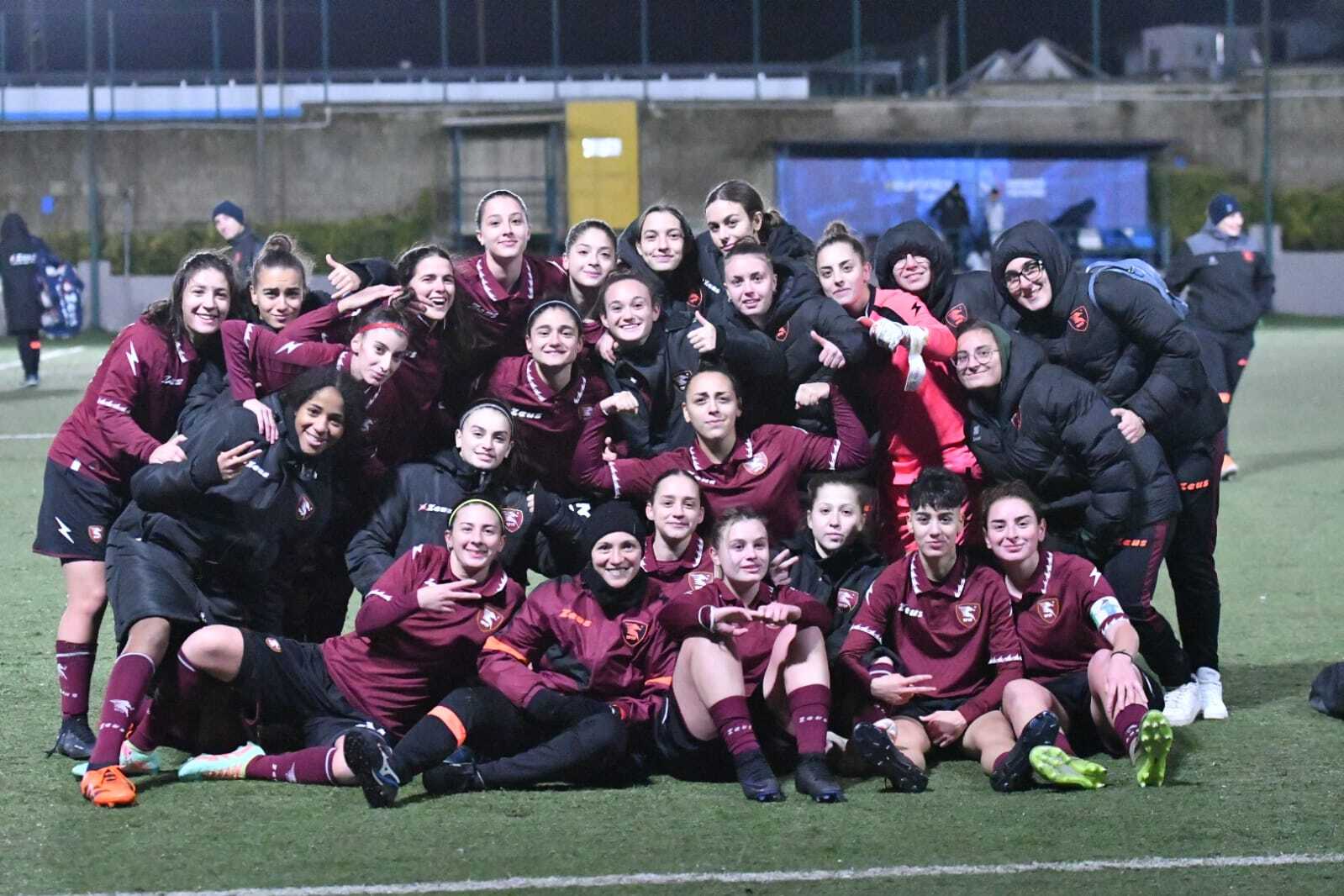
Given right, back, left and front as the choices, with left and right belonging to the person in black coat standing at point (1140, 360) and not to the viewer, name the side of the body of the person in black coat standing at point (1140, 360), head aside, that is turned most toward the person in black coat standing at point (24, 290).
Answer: right

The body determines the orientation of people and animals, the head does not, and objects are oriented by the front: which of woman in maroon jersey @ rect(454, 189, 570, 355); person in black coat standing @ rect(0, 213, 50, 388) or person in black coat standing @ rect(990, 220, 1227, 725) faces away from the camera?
person in black coat standing @ rect(0, 213, 50, 388)

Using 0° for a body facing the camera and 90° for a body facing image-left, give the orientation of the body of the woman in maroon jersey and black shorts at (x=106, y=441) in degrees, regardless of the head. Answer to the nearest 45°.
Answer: approximately 315°

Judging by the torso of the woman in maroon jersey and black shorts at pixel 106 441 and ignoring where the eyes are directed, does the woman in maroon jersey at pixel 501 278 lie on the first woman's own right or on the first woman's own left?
on the first woman's own left

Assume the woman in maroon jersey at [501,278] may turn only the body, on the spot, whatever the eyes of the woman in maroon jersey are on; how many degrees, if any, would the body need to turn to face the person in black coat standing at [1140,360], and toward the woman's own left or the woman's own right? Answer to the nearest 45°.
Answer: approximately 90° to the woman's own left

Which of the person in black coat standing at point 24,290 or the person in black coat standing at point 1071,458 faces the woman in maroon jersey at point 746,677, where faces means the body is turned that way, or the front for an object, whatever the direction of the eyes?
the person in black coat standing at point 1071,458

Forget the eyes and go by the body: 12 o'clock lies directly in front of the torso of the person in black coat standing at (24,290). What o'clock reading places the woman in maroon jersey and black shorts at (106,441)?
The woman in maroon jersey and black shorts is roughly at 6 o'clock from the person in black coat standing.

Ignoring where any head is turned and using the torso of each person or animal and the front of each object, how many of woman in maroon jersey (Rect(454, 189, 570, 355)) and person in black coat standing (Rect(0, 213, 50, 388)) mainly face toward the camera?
1
